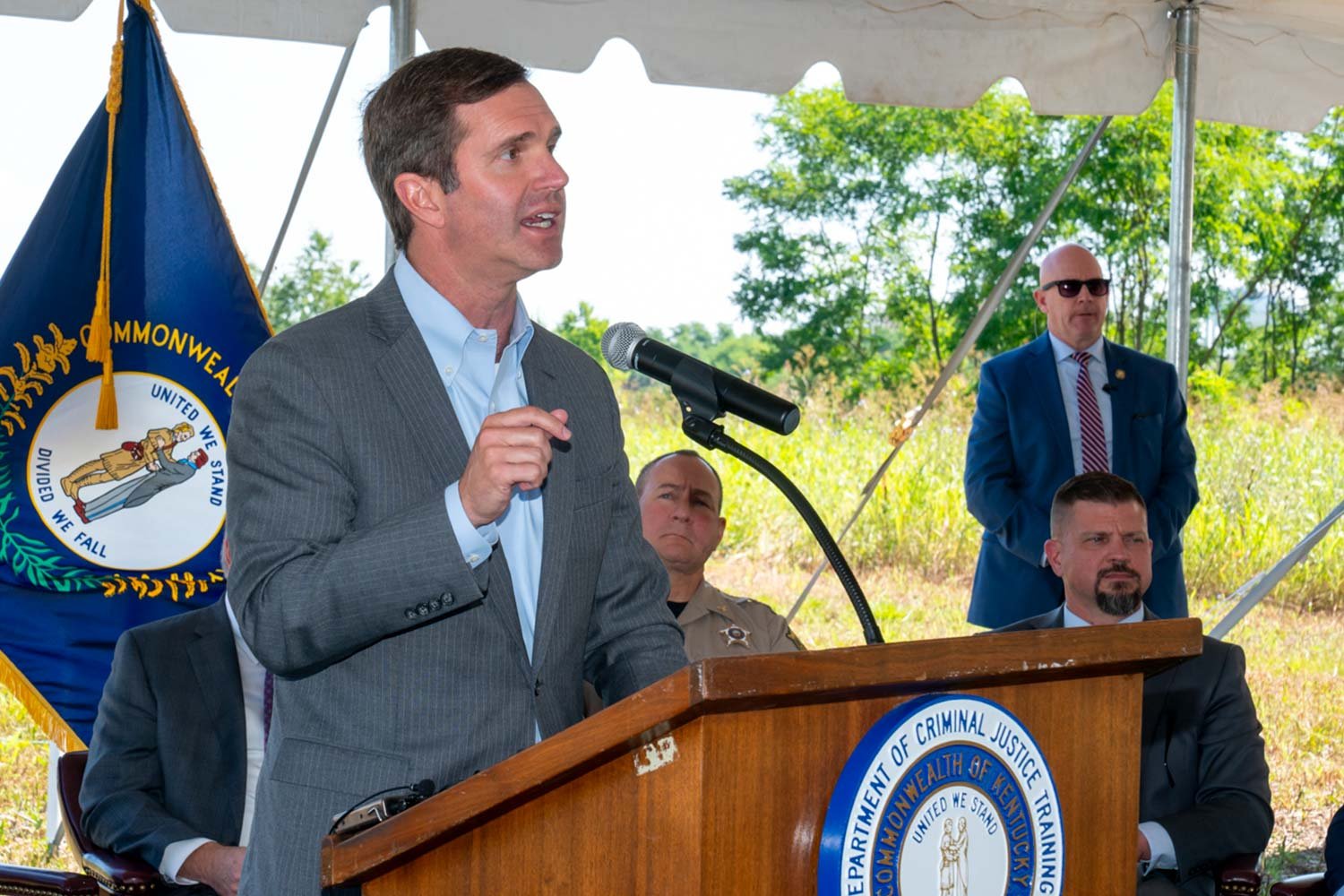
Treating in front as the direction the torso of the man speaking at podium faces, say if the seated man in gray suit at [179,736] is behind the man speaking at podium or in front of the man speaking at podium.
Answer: behind

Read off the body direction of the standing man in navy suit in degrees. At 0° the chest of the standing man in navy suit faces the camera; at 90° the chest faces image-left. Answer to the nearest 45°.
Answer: approximately 0°

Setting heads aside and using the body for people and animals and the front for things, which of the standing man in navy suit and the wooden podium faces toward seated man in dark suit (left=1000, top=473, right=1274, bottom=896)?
the standing man in navy suit

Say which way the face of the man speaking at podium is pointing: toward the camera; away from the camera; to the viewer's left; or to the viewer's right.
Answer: to the viewer's right

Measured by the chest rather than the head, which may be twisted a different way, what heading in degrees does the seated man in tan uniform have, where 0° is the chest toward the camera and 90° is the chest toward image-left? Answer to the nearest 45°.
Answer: approximately 0°

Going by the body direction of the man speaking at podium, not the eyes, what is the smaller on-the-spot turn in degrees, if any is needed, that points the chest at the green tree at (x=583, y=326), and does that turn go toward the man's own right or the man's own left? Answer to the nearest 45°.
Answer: approximately 135° to the man's own left

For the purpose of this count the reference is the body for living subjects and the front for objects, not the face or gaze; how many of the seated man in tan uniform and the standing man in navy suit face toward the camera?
2

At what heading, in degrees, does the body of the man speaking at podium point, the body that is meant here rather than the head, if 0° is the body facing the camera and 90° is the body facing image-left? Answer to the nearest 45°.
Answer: approximately 315°

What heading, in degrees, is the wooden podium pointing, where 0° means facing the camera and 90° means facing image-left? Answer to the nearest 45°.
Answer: approximately 315°

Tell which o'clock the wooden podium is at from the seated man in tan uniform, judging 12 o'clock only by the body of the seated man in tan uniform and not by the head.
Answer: The wooden podium is roughly at 12 o'clock from the seated man in tan uniform.
